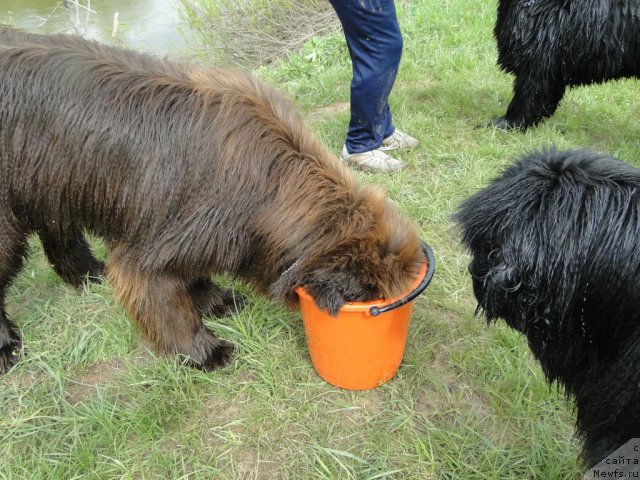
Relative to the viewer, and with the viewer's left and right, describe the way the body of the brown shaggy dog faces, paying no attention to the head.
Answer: facing to the right of the viewer

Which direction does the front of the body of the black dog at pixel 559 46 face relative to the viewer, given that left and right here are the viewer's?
facing to the left of the viewer

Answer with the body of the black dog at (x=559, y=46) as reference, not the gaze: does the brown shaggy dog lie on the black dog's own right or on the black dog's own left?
on the black dog's own left

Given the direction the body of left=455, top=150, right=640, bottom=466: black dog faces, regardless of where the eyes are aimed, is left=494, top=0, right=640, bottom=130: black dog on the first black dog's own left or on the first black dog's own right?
on the first black dog's own right

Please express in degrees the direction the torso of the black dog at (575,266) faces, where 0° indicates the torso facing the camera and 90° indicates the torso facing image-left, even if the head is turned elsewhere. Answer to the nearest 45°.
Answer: approximately 90°

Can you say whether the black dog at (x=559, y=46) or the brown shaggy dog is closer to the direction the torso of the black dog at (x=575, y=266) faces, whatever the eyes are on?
the brown shaggy dog

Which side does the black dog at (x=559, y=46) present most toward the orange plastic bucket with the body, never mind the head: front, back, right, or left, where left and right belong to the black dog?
left

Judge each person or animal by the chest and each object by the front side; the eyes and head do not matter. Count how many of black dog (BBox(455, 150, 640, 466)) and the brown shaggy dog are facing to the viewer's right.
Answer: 1
